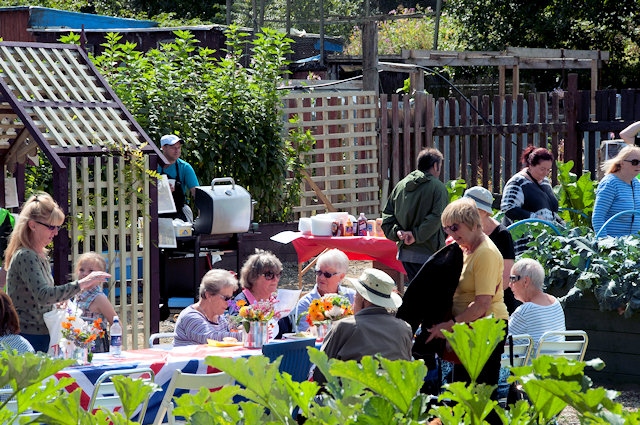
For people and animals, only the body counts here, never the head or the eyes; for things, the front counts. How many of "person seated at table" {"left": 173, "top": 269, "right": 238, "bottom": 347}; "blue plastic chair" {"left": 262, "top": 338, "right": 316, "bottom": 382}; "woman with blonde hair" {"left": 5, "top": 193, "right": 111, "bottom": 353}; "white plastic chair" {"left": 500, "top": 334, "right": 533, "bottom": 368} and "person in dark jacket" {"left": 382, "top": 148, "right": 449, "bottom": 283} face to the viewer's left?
1

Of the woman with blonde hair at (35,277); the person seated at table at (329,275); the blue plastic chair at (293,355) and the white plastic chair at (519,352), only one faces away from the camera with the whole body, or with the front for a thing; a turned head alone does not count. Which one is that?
the blue plastic chair

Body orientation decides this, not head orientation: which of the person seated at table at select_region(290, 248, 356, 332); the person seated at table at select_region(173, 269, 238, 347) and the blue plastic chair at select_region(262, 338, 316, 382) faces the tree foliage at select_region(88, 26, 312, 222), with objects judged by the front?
the blue plastic chair

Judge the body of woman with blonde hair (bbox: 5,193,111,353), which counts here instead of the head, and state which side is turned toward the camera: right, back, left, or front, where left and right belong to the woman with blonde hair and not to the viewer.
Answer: right

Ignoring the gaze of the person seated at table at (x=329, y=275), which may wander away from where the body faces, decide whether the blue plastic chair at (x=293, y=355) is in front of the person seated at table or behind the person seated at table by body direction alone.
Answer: in front

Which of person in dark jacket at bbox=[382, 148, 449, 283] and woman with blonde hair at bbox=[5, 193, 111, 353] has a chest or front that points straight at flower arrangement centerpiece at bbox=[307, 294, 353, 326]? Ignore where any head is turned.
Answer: the woman with blonde hair

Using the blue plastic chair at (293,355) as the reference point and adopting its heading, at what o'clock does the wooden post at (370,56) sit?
The wooden post is roughly at 12 o'clock from the blue plastic chair.

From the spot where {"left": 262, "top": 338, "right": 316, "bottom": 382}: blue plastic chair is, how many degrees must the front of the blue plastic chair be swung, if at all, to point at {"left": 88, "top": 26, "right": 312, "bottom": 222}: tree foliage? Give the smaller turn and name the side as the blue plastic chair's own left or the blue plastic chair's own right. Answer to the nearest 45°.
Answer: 0° — it already faces it

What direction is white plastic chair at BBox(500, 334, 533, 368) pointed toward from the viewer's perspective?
to the viewer's left

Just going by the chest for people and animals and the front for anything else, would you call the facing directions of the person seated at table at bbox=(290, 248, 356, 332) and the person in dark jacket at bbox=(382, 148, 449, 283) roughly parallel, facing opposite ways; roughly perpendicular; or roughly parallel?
roughly parallel, facing opposite ways

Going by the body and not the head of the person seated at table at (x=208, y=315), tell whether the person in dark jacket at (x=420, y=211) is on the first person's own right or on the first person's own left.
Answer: on the first person's own left

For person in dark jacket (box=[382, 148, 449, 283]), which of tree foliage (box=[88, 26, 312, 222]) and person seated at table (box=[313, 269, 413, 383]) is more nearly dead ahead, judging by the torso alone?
the tree foliage

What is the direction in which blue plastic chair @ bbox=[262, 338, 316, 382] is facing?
away from the camera

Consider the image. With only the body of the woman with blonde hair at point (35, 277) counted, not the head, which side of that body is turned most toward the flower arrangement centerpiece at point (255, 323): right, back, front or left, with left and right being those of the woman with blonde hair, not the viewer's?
front

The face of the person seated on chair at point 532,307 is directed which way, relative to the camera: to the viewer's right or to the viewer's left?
to the viewer's left

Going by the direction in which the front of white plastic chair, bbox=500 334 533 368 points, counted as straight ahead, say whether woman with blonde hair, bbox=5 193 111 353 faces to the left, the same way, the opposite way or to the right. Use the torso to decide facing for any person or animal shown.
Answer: the opposite way

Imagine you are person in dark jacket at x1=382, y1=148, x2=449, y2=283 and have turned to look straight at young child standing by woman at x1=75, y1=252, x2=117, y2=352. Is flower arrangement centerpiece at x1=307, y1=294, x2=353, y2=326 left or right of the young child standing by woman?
left

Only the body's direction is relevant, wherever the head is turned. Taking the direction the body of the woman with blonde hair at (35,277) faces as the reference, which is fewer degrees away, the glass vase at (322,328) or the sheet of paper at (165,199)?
the glass vase
